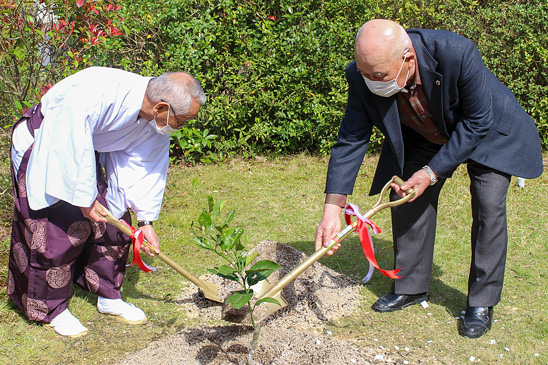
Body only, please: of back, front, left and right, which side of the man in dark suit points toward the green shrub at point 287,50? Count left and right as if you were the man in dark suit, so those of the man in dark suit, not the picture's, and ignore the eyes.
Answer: right

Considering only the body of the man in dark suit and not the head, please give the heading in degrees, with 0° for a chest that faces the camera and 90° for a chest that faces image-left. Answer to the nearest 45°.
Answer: approximately 45°
